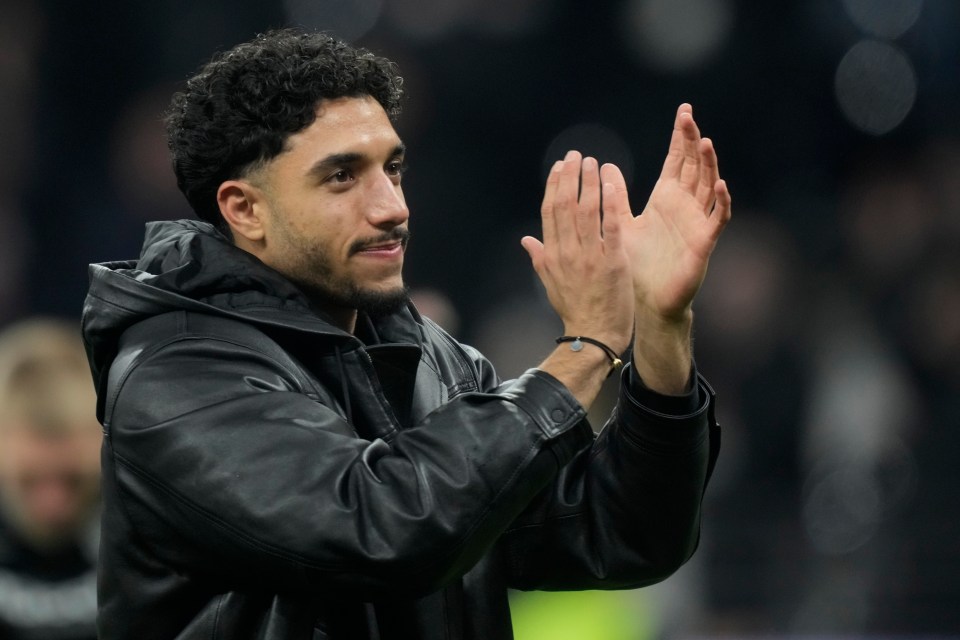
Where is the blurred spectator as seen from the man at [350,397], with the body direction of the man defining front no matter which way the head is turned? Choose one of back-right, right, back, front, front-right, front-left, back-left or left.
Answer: back

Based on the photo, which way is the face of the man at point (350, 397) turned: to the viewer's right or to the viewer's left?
to the viewer's right

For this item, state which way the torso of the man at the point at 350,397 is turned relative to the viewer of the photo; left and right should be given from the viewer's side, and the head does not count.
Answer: facing the viewer and to the right of the viewer

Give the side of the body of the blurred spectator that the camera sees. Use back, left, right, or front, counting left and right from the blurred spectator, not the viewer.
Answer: front

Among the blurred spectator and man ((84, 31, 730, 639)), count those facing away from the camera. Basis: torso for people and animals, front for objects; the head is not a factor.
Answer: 0

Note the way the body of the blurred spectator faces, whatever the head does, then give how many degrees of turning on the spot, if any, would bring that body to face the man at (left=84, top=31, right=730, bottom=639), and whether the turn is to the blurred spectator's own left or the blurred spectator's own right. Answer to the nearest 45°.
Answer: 0° — they already face them
